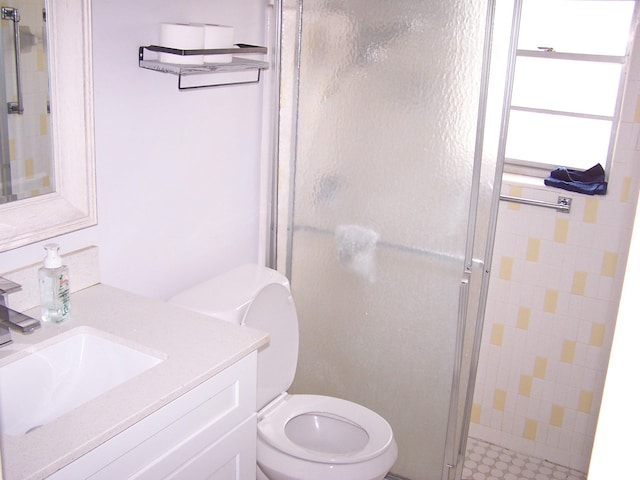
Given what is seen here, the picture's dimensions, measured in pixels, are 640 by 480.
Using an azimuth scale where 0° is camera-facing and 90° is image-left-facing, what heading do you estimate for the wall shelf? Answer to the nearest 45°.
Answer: approximately 315°

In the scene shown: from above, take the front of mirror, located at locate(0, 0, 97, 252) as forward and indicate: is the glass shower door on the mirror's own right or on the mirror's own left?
on the mirror's own left

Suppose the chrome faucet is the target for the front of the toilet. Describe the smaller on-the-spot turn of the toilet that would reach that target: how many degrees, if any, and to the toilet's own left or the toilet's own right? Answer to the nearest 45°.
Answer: approximately 90° to the toilet's own right

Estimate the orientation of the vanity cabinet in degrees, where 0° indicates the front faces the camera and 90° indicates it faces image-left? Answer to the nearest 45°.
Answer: approximately 315°

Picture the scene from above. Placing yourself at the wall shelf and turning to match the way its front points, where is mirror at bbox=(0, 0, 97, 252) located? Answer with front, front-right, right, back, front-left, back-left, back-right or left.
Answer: right

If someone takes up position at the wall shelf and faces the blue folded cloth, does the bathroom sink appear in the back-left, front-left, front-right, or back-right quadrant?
back-right
